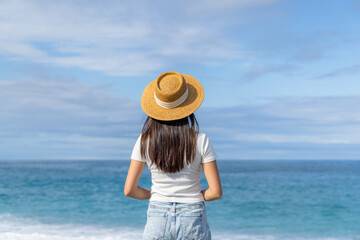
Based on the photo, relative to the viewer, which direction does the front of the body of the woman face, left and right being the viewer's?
facing away from the viewer

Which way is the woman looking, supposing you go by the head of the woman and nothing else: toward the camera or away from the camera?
away from the camera
